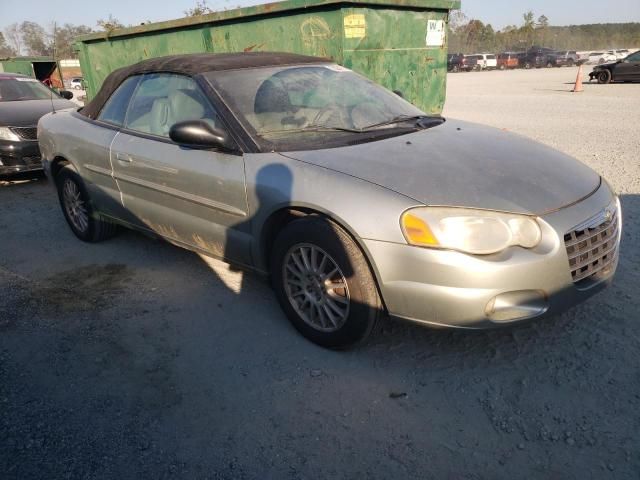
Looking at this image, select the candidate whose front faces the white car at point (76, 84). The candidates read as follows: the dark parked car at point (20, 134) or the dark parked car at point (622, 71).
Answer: the dark parked car at point (622, 71)

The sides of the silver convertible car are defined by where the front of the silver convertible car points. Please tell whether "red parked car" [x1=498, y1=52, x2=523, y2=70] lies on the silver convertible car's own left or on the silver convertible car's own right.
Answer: on the silver convertible car's own left

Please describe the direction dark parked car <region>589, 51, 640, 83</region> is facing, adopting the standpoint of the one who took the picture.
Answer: facing to the left of the viewer

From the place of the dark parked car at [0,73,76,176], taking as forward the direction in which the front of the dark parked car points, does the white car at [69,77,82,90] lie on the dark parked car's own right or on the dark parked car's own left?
on the dark parked car's own left

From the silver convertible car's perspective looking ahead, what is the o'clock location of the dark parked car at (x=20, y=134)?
The dark parked car is roughly at 6 o'clock from the silver convertible car.

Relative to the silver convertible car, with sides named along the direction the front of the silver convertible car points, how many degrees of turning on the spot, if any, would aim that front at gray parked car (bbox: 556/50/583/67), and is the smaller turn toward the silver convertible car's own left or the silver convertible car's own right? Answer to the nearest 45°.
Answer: approximately 90° to the silver convertible car's own left

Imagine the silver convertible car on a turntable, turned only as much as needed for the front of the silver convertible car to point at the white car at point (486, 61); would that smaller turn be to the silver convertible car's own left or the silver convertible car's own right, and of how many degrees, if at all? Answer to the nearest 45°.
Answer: approximately 135° to the silver convertible car's own left

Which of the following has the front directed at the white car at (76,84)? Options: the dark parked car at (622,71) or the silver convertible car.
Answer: the dark parked car

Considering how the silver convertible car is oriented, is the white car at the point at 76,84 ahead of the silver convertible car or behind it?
behind

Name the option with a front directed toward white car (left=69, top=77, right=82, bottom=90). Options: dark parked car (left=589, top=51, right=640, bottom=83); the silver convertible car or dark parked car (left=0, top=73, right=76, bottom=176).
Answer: dark parked car (left=589, top=51, right=640, bottom=83)

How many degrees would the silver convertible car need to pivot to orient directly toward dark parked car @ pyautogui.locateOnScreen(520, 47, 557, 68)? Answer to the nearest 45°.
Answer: approximately 90° to its left
